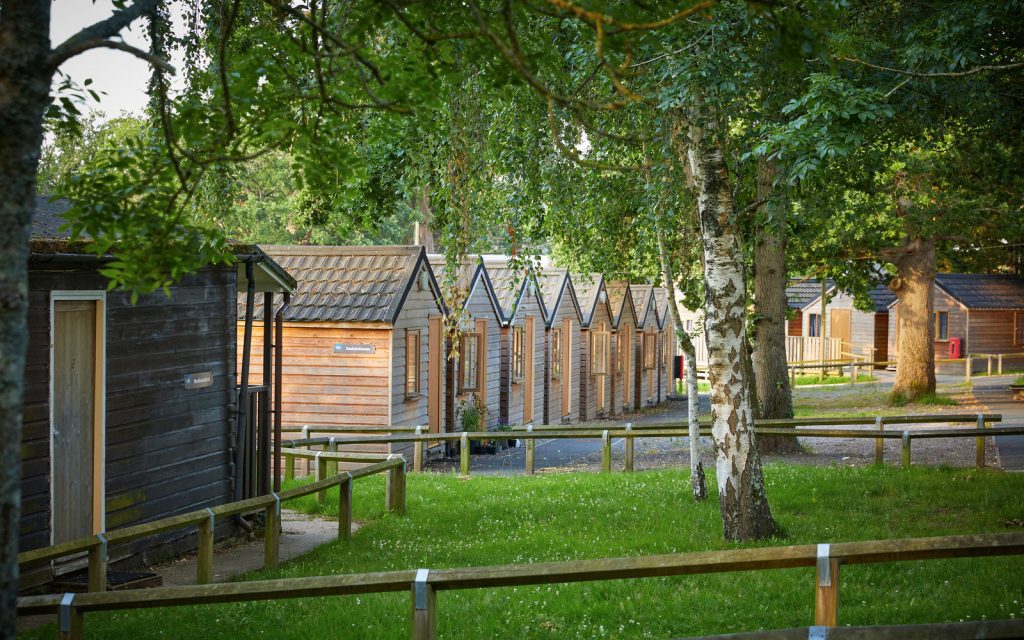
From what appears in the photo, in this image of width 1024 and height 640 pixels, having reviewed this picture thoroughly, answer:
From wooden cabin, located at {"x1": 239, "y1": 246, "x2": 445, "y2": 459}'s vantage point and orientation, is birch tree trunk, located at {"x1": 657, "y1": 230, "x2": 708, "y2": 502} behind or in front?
in front

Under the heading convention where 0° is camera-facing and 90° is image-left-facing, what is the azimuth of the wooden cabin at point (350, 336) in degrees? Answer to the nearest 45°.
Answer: approximately 315°

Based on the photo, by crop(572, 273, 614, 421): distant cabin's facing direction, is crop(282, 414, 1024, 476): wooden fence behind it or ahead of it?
ahead

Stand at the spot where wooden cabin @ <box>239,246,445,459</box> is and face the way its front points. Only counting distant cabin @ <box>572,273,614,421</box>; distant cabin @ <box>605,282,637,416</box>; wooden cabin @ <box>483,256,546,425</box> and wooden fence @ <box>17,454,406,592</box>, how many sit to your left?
3

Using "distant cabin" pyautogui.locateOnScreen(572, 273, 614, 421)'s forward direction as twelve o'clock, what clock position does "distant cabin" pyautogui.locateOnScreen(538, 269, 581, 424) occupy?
"distant cabin" pyautogui.locateOnScreen(538, 269, 581, 424) is roughly at 2 o'clock from "distant cabin" pyautogui.locateOnScreen(572, 273, 614, 421).

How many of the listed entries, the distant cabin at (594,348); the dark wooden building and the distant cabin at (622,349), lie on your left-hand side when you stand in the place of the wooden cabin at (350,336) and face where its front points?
2

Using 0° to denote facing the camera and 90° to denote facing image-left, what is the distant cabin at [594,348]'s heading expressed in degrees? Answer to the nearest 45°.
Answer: approximately 315°

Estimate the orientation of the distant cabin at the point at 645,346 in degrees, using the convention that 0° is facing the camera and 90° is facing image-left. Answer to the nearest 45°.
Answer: approximately 315°

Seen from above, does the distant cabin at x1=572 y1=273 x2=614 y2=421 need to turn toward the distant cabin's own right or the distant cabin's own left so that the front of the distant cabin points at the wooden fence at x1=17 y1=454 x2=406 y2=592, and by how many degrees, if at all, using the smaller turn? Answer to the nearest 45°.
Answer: approximately 45° to the distant cabin's own right

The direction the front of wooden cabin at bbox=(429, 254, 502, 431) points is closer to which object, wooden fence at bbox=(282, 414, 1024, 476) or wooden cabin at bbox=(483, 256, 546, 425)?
the wooden fence

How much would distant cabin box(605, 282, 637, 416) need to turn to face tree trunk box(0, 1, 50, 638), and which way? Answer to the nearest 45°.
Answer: approximately 45° to its right
